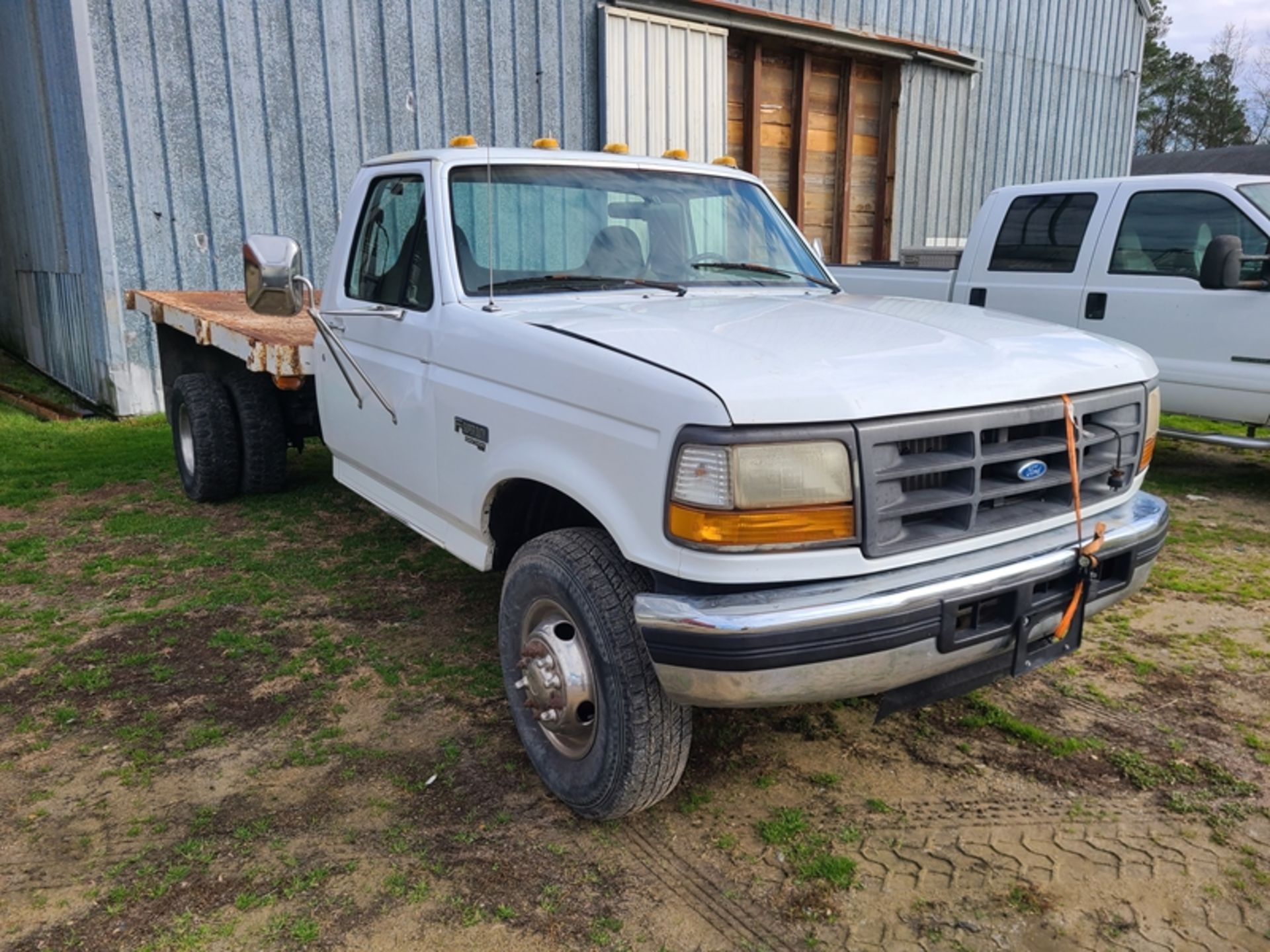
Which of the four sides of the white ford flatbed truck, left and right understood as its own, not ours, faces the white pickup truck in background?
left

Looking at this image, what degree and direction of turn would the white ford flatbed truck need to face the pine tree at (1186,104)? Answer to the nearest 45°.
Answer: approximately 90° to its left

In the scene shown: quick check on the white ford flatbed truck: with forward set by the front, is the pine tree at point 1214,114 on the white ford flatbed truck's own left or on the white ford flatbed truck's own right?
on the white ford flatbed truck's own left

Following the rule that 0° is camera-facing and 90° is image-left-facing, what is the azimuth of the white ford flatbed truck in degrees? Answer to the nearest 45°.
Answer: approximately 315°

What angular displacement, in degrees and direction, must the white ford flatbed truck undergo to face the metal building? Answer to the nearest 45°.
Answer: approximately 135° to its left
